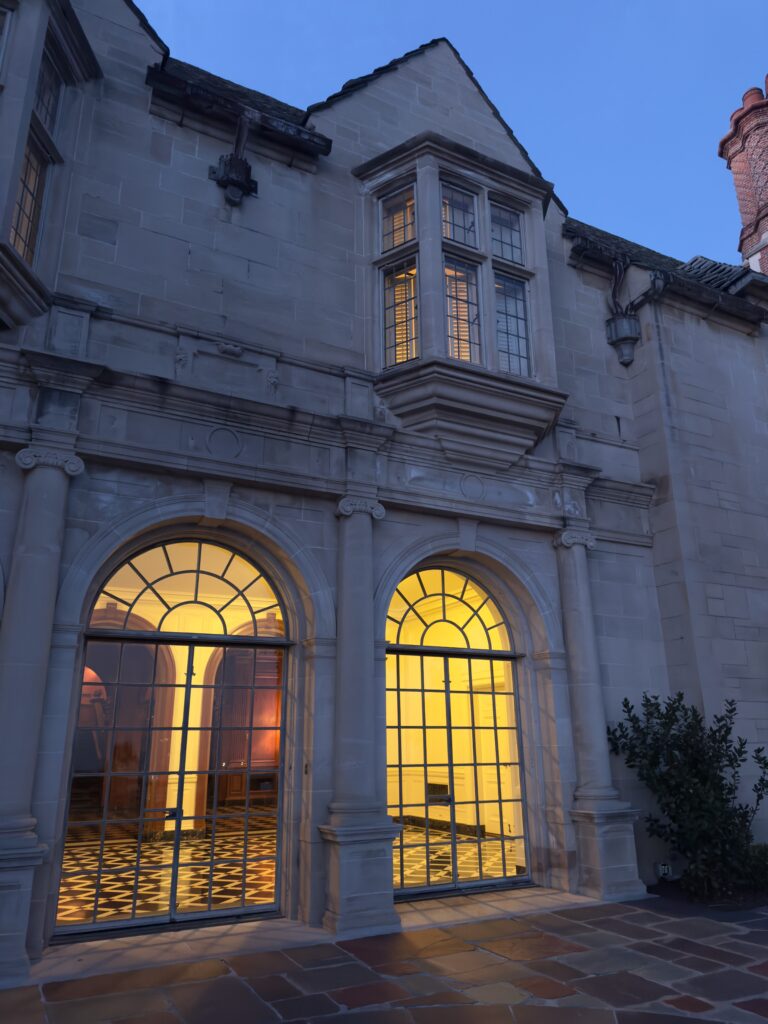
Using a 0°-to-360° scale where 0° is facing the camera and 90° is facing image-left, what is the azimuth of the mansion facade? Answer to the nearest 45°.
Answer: approximately 315°
